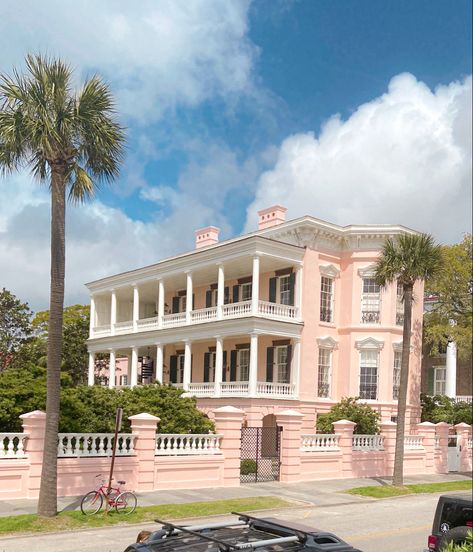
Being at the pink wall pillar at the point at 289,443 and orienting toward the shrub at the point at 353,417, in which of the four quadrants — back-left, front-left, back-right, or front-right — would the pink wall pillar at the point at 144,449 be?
back-left
